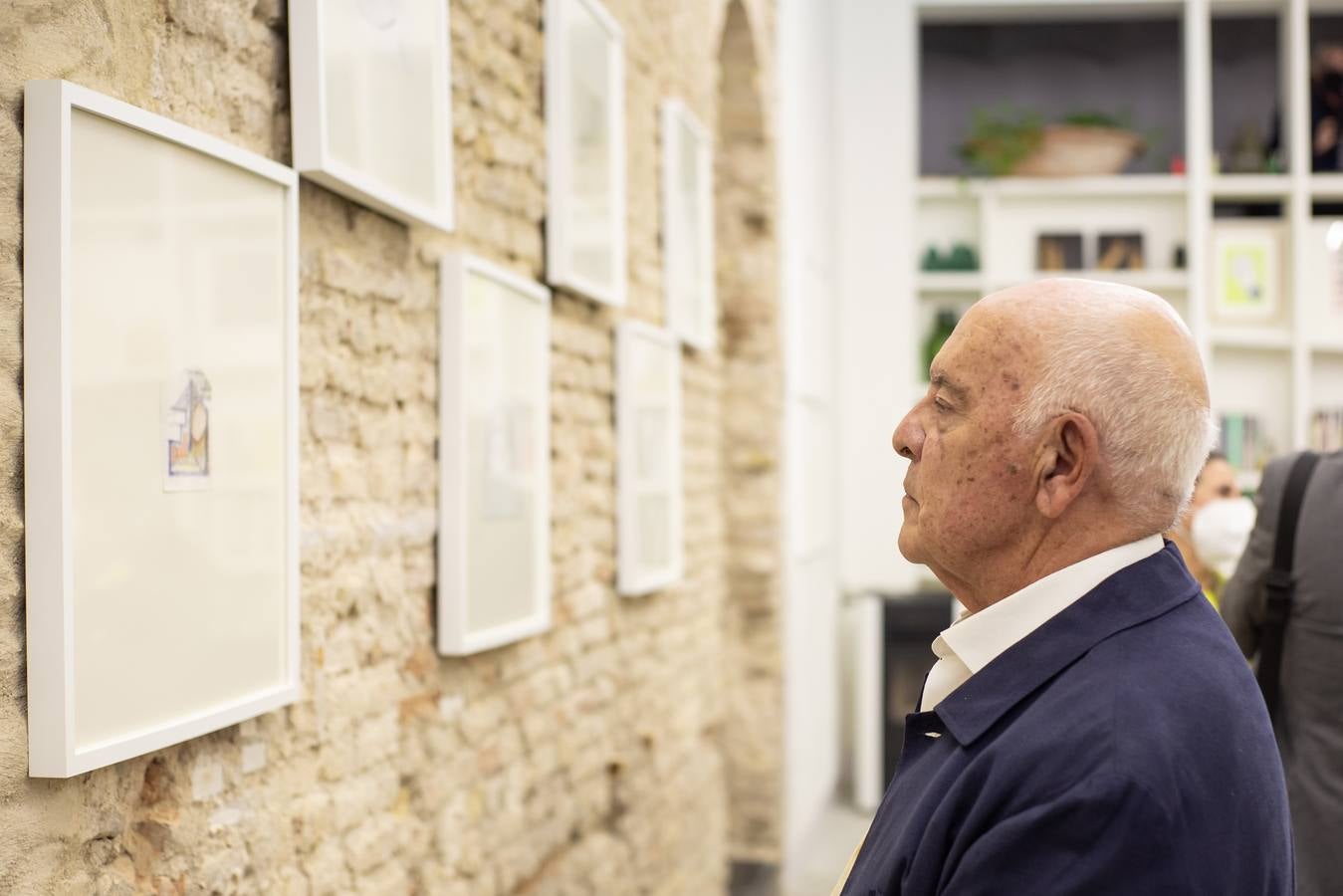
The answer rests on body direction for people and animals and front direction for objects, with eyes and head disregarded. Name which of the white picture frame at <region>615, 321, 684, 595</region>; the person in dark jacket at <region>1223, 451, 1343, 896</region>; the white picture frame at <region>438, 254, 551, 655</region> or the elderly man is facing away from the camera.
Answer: the person in dark jacket

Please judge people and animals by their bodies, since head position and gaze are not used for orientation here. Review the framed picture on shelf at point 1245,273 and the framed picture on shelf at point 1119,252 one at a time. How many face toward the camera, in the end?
2

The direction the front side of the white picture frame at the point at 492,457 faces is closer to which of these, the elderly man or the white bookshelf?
the elderly man

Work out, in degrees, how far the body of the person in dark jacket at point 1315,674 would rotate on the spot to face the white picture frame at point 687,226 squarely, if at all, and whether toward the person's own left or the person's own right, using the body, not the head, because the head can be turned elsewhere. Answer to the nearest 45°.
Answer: approximately 45° to the person's own left

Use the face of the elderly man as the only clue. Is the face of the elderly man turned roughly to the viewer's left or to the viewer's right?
to the viewer's left

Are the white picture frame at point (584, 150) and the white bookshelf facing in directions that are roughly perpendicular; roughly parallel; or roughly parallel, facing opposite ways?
roughly perpendicular

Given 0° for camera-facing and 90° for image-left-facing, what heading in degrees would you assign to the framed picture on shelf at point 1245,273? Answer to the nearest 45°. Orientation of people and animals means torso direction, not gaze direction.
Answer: approximately 0°

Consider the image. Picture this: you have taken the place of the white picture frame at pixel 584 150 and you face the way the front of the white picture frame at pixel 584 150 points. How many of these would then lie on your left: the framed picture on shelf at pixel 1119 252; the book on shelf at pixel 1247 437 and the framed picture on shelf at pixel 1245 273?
3

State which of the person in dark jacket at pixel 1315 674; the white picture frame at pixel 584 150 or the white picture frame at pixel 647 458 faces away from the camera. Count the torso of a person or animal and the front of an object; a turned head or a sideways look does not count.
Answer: the person in dark jacket

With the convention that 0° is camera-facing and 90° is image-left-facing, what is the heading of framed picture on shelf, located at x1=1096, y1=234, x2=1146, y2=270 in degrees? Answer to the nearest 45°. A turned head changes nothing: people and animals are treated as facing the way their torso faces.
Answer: approximately 0°

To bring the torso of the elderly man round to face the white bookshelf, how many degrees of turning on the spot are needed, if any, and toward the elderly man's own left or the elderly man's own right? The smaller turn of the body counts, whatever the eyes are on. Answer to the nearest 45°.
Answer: approximately 90° to the elderly man's own right

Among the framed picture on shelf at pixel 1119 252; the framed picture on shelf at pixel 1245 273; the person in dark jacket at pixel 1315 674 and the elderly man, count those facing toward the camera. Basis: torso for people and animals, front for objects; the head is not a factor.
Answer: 2

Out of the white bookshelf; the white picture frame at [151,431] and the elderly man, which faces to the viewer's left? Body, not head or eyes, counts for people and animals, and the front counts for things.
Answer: the elderly man

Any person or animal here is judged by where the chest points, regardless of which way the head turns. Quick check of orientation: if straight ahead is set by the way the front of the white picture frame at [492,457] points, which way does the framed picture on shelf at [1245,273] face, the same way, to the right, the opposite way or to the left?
to the right
